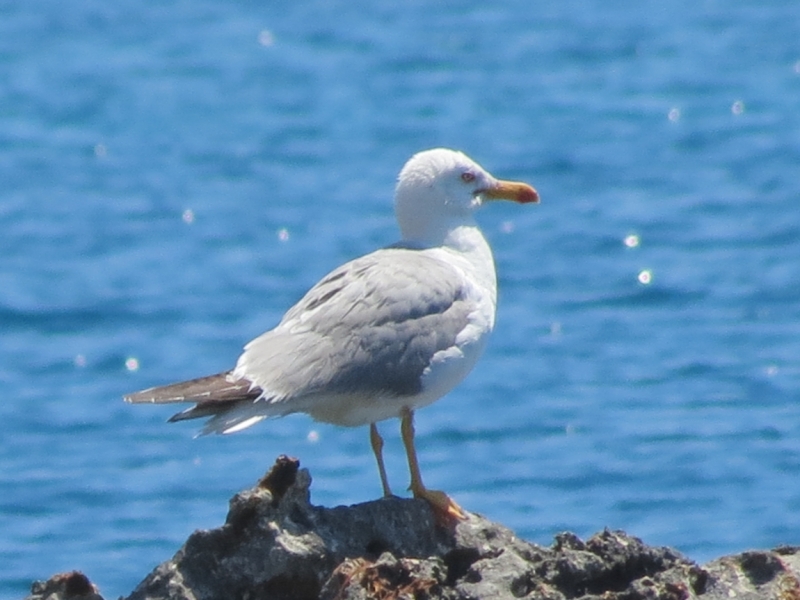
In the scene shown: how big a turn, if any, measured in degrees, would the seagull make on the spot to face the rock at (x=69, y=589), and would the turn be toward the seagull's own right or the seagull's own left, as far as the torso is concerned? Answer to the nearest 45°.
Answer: approximately 135° to the seagull's own right

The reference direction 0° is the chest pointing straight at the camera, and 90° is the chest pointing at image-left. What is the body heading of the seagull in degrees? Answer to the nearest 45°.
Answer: approximately 270°
